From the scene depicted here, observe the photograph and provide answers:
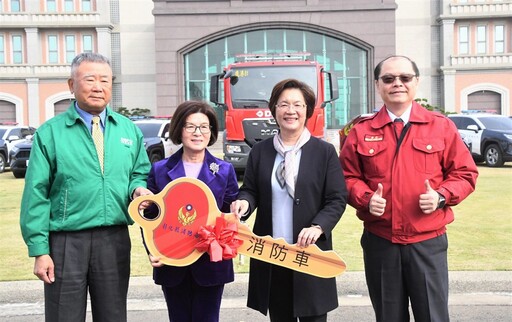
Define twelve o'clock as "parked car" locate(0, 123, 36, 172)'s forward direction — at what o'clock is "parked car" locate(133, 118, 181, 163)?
"parked car" locate(133, 118, 181, 163) is roughly at 9 o'clock from "parked car" locate(0, 123, 36, 172).

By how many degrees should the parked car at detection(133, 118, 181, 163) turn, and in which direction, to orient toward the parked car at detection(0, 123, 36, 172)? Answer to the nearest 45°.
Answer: approximately 90° to its right

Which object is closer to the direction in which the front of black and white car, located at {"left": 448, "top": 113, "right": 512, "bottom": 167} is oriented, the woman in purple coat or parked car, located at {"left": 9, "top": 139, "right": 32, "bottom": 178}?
the woman in purple coat

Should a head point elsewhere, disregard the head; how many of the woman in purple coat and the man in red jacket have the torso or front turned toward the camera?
2

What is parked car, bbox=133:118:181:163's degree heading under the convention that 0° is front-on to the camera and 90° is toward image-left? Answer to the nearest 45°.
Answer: approximately 45°

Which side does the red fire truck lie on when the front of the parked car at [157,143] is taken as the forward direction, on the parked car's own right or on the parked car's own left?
on the parked car's own left

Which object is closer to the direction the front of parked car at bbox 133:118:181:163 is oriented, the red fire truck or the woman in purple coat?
the woman in purple coat

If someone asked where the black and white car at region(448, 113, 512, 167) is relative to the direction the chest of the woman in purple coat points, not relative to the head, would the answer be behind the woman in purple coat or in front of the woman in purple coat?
behind

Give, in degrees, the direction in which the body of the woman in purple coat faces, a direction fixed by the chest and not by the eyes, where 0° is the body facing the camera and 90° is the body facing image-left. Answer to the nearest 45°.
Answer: approximately 0°

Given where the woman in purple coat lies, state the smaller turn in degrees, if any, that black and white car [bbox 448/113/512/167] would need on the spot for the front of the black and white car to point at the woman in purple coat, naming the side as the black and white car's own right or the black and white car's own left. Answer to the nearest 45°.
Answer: approximately 45° to the black and white car's own right
